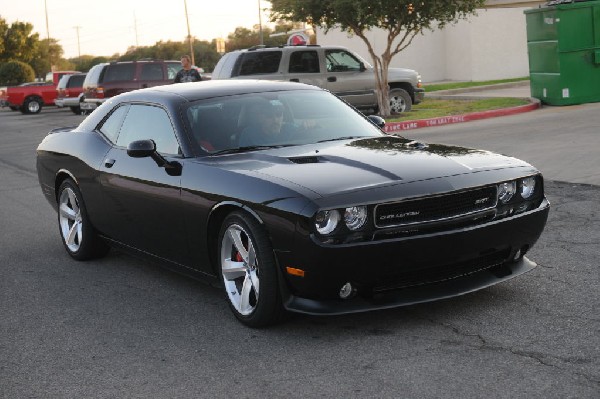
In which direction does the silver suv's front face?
to the viewer's right

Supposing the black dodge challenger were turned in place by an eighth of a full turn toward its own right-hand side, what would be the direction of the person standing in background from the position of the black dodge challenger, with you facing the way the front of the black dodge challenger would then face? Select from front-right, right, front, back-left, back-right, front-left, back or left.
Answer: back

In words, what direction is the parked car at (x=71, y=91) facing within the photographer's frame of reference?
facing away from the viewer and to the right of the viewer

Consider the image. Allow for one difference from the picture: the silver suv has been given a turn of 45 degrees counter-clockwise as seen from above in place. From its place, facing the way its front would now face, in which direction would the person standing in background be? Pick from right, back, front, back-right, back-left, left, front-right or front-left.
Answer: back

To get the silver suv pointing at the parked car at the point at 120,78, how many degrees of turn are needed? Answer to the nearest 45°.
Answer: approximately 135° to its left

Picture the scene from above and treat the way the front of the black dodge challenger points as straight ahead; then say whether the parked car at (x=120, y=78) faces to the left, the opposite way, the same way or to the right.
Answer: to the left

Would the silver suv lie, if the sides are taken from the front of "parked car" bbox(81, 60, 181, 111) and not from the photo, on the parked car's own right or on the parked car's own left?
on the parked car's own right

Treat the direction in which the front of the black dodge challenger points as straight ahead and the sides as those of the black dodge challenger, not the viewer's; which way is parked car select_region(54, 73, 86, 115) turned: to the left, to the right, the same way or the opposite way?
to the left

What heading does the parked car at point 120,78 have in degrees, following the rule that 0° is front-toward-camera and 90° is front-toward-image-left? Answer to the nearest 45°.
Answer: approximately 225°

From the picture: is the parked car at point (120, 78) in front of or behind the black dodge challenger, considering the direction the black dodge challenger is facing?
behind

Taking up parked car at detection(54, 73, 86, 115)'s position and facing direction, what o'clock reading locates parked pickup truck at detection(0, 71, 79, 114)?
parked pickup truck at detection(0, 71, 79, 114) is roughly at 10 o'clock from parked car at detection(54, 73, 86, 115).

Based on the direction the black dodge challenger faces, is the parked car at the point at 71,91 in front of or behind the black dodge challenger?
behind
